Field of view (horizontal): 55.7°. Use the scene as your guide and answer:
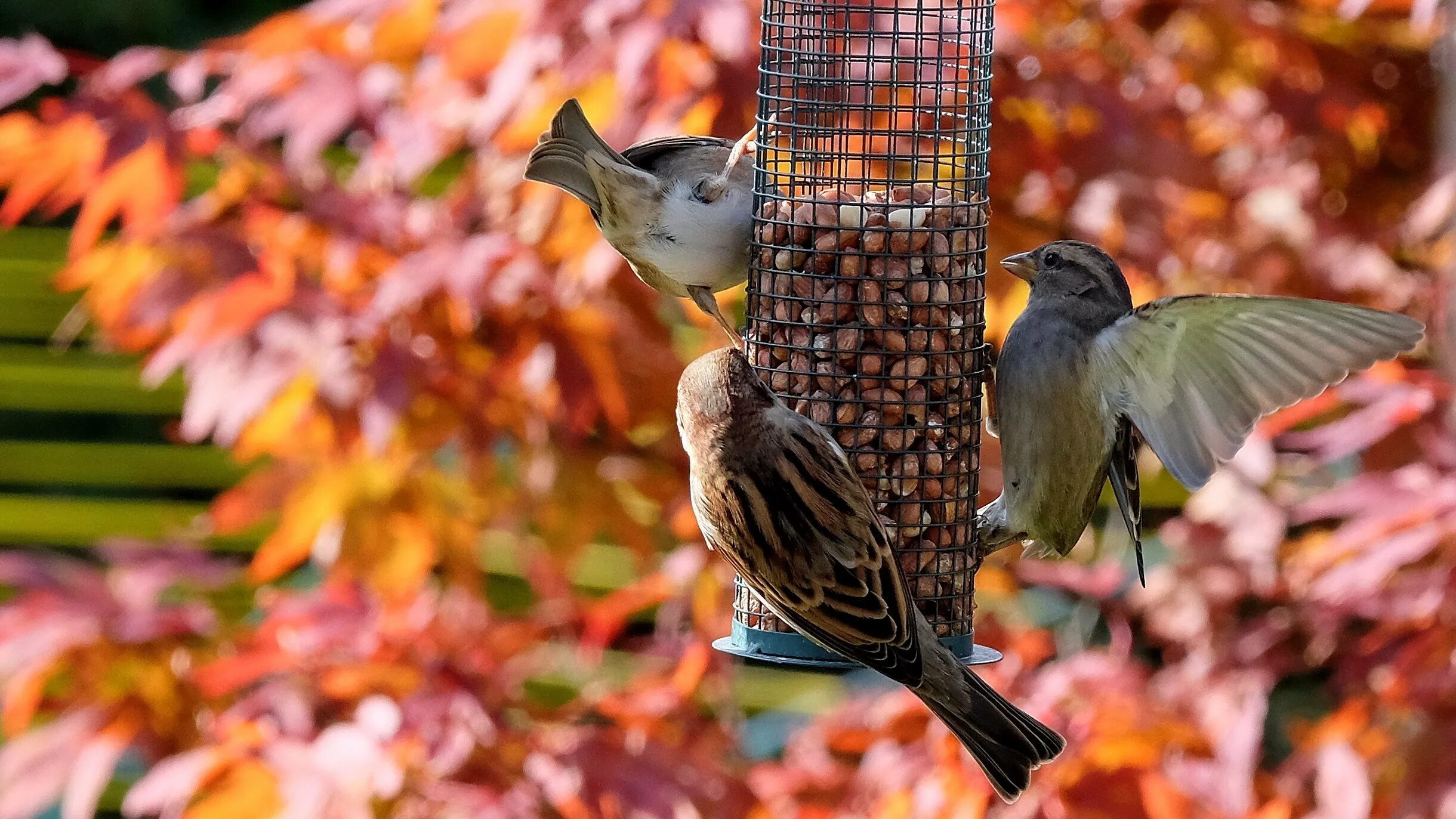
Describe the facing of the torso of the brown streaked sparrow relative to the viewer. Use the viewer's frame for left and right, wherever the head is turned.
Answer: facing away from the viewer and to the left of the viewer

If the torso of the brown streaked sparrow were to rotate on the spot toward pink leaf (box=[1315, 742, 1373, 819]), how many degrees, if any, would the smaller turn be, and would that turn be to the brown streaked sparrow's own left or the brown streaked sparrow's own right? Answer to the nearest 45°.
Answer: approximately 90° to the brown streaked sparrow's own right

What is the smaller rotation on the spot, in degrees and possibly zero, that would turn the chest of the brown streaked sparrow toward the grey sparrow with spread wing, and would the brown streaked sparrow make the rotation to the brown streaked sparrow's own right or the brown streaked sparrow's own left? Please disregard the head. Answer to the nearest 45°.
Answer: approximately 90° to the brown streaked sparrow's own right

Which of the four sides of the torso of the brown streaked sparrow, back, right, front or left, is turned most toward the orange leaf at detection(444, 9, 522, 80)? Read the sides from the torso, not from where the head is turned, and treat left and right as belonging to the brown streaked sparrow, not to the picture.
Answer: front

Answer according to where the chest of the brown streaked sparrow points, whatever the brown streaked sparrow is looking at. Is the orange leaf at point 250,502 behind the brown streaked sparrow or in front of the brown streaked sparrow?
in front

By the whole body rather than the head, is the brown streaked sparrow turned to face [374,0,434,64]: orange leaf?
yes

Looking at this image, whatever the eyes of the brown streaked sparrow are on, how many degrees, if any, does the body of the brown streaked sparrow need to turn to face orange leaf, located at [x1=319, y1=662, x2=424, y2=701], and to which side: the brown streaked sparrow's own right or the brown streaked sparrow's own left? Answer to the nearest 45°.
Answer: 0° — it already faces it

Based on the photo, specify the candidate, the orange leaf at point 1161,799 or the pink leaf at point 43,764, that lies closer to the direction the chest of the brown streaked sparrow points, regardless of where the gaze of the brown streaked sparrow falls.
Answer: the pink leaf

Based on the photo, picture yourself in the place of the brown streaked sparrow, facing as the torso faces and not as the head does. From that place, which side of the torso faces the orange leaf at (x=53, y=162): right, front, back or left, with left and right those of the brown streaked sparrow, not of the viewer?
front

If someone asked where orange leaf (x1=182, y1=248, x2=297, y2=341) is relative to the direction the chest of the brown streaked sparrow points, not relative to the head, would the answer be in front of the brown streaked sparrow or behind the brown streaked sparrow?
in front
